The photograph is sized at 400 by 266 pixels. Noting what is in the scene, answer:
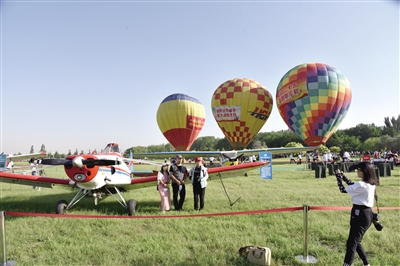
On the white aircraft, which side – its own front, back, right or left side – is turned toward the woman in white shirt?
left

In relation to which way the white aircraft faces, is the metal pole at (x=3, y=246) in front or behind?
in front

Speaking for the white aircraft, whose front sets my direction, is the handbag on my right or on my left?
on my left

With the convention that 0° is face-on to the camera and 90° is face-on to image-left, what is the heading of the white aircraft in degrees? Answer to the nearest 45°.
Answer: approximately 45°

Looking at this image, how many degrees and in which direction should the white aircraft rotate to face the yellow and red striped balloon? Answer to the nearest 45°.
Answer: approximately 135° to its right

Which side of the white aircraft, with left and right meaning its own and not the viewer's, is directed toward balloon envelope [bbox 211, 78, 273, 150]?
back

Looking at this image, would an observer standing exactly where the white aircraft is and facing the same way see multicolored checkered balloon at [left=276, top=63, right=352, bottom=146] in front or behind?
behind

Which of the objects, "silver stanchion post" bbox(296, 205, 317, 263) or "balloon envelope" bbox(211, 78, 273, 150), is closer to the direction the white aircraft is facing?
the silver stanchion post
